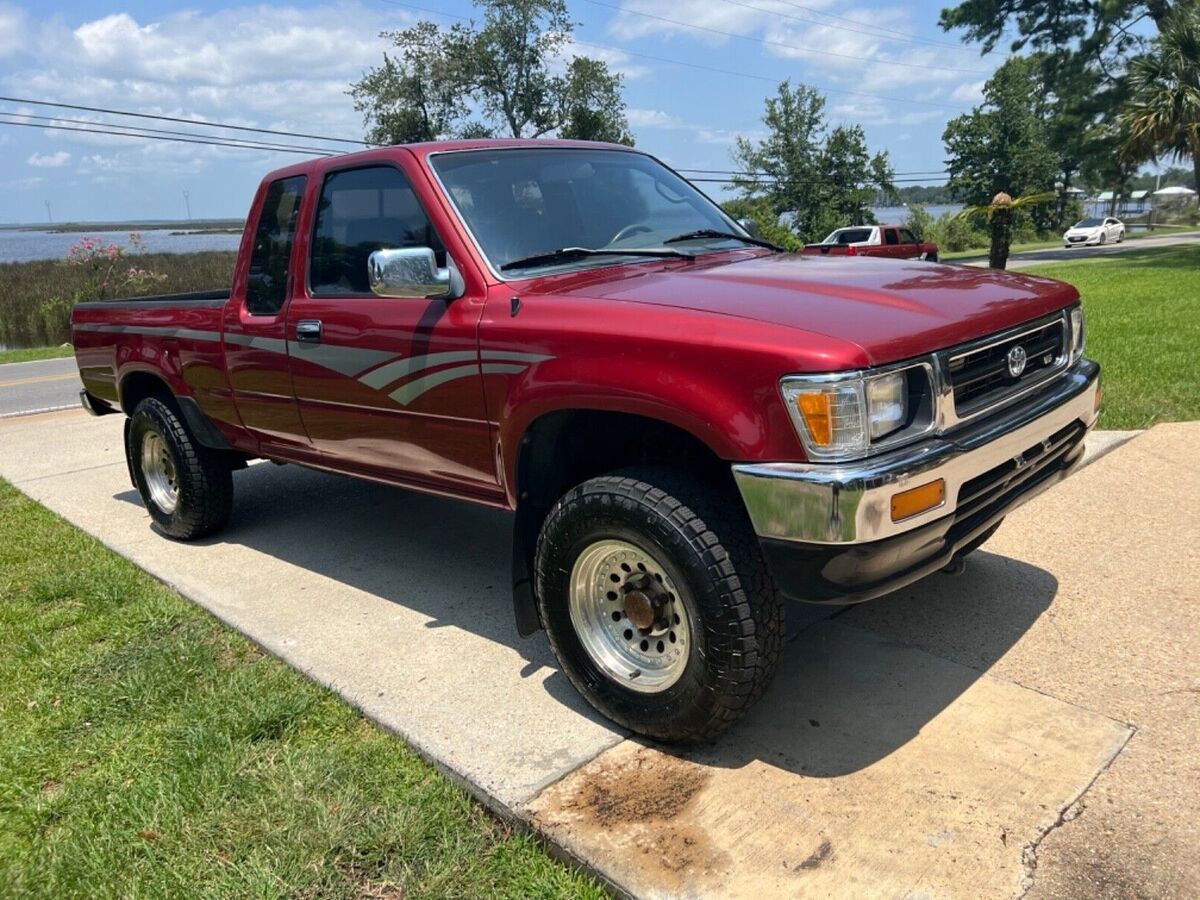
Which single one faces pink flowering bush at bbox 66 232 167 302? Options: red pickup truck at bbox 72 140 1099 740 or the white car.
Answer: the white car

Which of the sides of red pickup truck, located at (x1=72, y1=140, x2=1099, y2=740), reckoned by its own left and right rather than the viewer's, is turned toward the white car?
left

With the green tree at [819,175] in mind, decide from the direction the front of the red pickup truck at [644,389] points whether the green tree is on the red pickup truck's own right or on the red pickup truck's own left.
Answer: on the red pickup truck's own left

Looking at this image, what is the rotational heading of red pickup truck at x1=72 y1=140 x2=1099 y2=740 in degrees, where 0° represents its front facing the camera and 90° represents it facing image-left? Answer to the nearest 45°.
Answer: approximately 315°

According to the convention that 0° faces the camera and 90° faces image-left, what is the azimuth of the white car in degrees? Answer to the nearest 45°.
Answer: approximately 45°

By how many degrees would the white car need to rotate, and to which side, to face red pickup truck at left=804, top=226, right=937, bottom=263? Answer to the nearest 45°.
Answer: approximately 45° to its left

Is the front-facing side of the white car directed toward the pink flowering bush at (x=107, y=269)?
yes

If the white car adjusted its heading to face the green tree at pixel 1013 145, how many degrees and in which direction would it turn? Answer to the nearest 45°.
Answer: approximately 90° to its right

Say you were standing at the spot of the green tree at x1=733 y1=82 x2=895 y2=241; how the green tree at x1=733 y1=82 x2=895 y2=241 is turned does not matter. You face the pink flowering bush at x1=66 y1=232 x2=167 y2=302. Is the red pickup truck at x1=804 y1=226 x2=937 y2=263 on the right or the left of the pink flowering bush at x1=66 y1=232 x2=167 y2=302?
left
